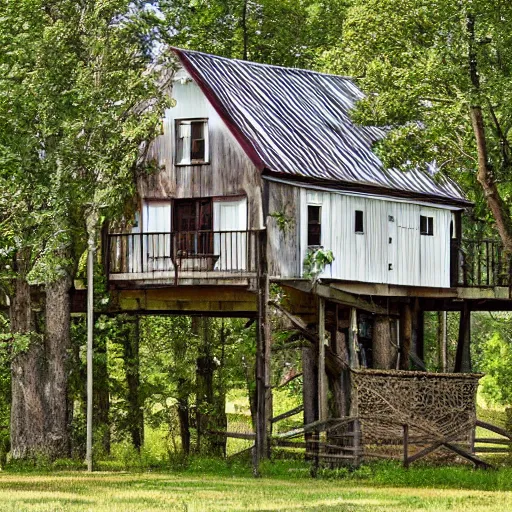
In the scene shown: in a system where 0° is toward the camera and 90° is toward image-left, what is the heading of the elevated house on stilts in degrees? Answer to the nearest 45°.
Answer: approximately 45°

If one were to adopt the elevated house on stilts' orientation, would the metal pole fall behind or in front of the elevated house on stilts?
in front
